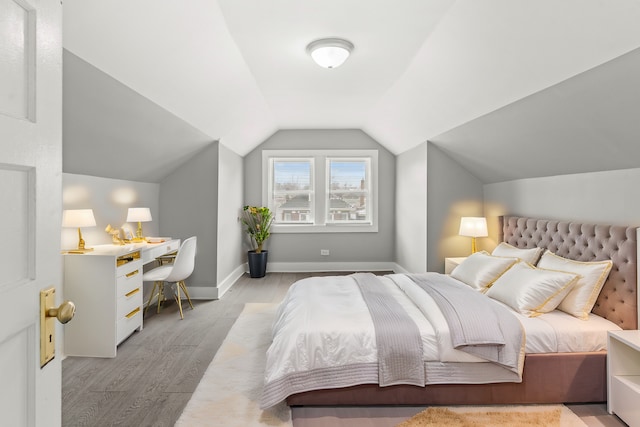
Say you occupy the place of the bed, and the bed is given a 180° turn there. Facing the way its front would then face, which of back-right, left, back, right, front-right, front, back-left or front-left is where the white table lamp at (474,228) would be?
left

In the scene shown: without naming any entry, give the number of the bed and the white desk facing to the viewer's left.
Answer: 1

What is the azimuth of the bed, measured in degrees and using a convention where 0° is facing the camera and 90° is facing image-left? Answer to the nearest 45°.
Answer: approximately 90°

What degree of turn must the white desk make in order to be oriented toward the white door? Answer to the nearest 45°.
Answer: approximately 45° to its right

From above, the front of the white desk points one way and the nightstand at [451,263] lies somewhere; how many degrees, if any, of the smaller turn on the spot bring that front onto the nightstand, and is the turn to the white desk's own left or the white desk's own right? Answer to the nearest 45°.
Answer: approximately 45° to the white desk's own left

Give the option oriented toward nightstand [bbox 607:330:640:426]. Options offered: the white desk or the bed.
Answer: the white desk

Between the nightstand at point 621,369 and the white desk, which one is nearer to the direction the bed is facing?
the white desk

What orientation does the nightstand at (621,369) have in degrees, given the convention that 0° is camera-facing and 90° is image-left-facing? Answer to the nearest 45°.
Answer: approximately 45°

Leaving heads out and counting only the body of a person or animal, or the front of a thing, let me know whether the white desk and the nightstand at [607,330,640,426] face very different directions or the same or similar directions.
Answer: very different directions

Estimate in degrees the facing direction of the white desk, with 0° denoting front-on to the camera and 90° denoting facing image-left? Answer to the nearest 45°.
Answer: approximately 315°
